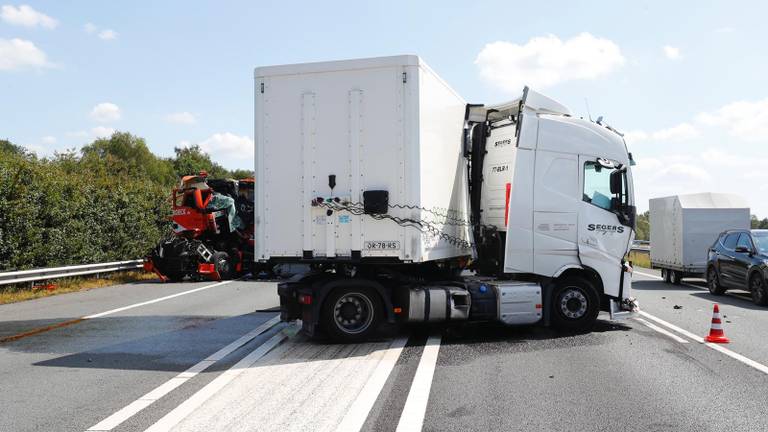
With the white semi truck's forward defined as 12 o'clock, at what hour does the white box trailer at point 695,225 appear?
The white box trailer is roughly at 10 o'clock from the white semi truck.

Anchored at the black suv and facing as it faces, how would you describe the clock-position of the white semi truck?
The white semi truck is roughly at 2 o'clock from the black suv.

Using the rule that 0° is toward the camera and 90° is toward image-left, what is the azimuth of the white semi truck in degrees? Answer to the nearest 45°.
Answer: approximately 270°

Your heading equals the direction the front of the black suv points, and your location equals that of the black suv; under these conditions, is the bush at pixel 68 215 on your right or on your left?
on your right

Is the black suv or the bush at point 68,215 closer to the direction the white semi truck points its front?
the black suv

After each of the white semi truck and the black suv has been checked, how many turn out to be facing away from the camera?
0

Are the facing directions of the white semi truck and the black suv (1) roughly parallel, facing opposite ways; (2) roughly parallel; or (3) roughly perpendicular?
roughly perpendicular

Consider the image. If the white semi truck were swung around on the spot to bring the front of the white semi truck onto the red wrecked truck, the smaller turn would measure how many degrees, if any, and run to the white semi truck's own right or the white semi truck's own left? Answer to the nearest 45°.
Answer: approximately 135° to the white semi truck's own left
